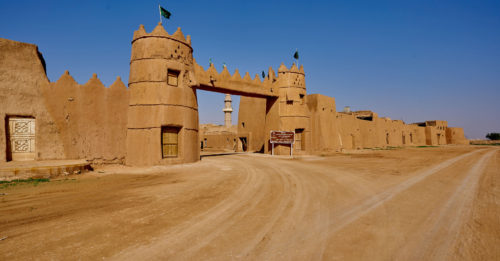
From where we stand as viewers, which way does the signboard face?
facing the viewer

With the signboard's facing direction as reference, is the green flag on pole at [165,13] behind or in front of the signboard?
in front

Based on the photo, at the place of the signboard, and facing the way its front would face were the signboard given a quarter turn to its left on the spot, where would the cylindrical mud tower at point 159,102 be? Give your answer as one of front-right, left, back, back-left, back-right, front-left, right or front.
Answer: back-right
